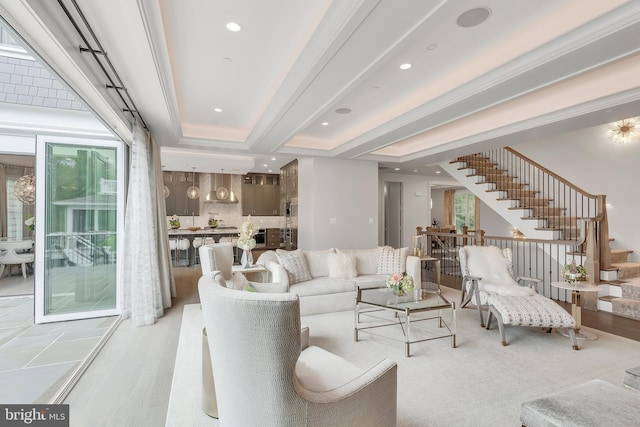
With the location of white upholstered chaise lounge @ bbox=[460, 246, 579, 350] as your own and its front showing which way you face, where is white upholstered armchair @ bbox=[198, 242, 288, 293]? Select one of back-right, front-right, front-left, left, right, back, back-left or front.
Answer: right

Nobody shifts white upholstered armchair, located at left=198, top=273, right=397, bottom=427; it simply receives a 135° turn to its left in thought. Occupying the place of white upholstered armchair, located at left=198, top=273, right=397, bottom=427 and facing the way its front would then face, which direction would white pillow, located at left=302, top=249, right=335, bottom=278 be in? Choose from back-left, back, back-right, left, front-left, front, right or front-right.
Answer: right

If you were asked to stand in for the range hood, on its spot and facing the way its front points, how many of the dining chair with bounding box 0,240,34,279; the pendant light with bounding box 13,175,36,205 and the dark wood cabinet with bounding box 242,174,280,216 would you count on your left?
1

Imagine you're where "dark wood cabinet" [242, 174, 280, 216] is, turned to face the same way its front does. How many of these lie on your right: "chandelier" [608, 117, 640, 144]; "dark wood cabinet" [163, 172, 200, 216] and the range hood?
2

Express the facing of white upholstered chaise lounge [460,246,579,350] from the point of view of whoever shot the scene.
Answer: facing the viewer and to the right of the viewer

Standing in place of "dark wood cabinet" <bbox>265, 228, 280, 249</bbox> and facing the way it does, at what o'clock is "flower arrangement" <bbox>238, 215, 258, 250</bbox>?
The flower arrangement is roughly at 12 o'clock from the dark wood cabinet.

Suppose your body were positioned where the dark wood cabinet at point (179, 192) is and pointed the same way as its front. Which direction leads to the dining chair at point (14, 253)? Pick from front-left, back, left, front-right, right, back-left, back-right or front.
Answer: front-right

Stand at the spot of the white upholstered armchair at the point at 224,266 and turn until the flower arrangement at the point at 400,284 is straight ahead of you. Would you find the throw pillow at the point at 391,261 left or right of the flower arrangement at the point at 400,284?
left

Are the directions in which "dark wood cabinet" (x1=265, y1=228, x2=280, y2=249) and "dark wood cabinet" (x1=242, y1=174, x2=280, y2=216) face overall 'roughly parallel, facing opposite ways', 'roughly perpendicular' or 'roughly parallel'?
roughly parallel

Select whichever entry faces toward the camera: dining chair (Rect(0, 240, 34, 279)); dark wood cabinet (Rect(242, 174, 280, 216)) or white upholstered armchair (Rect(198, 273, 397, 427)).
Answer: the dark wood cabinet

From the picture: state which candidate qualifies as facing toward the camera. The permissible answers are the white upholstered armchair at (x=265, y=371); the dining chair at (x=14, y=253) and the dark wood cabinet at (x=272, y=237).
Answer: the dark wood cabinet

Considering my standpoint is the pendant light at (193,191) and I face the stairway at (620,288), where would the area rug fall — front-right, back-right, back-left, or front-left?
front-right

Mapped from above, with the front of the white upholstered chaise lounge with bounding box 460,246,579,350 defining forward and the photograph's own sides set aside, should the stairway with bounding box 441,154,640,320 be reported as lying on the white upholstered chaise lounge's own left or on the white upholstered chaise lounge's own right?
on the white upholstered chaise lounge's own left

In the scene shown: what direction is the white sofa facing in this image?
toward the camera

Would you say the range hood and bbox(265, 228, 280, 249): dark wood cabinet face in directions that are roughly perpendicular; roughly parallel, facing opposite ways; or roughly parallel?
roughly parallel
